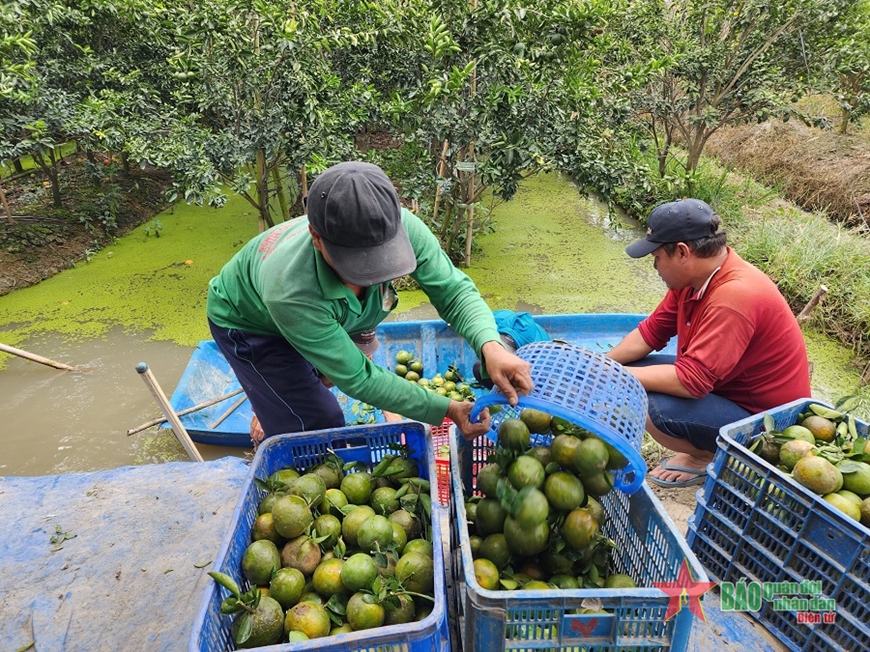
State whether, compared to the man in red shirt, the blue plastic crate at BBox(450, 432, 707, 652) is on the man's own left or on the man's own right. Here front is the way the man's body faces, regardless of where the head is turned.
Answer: on the man's own left

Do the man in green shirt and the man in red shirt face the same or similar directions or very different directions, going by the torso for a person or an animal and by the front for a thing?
very different directions

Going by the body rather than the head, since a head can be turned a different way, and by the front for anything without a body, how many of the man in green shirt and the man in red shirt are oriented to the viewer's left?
1

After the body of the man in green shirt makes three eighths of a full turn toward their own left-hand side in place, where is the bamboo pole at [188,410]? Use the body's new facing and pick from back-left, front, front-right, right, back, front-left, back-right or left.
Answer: front-left

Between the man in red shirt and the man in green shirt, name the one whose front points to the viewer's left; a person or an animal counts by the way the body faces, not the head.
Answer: the man in red shirt

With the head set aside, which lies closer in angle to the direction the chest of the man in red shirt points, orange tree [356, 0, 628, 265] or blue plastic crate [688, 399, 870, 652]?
the orange tree

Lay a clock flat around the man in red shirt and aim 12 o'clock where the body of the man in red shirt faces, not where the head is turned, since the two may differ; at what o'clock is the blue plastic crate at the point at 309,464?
The blue plastic crate is roughly at 10 o'clock from the man in red shirt.

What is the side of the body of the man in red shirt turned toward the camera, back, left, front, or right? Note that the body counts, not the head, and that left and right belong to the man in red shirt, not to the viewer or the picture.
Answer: left
